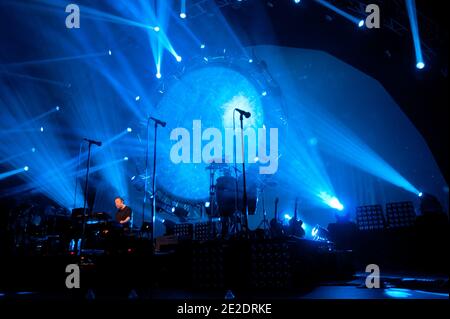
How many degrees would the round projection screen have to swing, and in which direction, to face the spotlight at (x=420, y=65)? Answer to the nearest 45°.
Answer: approximately 45° to its left

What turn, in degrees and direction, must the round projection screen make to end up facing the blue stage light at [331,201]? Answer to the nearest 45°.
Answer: approximately 90° to its left

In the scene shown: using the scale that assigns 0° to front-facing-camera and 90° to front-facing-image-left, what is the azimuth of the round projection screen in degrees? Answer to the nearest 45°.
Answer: approximately 0°

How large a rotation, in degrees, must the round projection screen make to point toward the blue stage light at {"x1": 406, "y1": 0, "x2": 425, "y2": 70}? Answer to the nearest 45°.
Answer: approximately 45° to its left
